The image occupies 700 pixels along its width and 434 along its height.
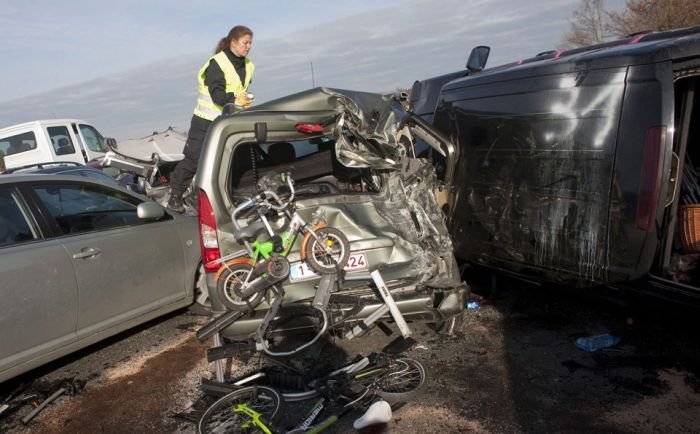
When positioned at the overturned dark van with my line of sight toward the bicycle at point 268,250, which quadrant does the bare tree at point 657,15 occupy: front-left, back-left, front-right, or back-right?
back-right

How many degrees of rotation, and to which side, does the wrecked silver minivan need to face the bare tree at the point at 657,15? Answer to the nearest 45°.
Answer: approximately 45° to its right

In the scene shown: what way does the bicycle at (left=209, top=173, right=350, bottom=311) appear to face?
to the viewer's right

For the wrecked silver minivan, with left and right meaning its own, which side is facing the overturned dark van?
right

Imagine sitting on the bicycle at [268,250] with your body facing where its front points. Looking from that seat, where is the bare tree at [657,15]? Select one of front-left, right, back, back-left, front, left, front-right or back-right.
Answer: front-left

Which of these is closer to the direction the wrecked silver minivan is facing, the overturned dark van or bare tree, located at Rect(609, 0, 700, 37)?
the bare tree

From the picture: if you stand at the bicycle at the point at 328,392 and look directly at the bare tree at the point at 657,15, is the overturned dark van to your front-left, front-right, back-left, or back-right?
front-right

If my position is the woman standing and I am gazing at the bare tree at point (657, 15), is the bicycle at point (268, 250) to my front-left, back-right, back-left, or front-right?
back-right

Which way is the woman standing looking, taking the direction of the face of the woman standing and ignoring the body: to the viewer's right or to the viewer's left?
to the viewer's right

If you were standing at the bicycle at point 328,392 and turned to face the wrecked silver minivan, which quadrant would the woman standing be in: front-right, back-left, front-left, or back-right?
front-left

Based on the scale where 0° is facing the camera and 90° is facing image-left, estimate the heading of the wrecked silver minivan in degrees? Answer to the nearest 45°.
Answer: approximately 180°
